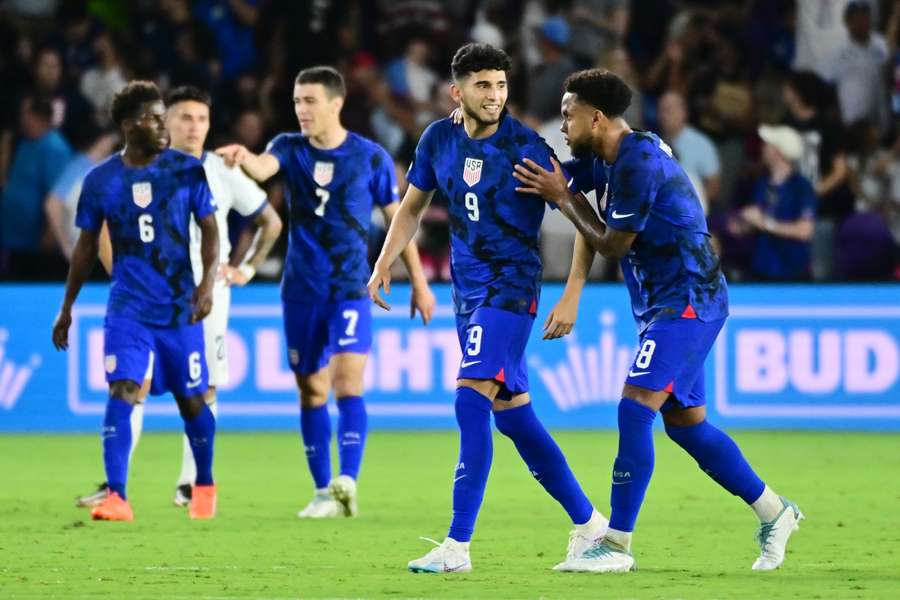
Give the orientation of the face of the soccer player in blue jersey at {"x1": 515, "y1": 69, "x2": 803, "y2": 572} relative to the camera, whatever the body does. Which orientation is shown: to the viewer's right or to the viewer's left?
to the viewer's left

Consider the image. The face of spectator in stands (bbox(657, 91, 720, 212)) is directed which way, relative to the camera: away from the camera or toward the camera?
toward the camera

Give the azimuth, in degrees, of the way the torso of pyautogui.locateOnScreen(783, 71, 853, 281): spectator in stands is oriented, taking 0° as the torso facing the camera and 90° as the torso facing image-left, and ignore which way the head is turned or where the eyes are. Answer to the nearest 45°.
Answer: approximately 90°

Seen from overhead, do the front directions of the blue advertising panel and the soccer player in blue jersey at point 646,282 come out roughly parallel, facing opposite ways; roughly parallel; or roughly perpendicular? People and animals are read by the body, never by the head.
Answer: roughly perpendicular

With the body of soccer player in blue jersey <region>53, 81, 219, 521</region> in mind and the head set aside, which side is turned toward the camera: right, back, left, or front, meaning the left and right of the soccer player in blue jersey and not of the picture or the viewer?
front

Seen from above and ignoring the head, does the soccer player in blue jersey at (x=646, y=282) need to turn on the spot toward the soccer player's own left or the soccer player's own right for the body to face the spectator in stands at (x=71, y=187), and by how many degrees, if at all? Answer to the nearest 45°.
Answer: approximately 45° to the soccer player's own right

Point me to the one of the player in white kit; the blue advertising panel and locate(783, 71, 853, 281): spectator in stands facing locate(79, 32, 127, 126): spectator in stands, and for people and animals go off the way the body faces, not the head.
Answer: locate(783, 71, 853, 281): spectator in stands

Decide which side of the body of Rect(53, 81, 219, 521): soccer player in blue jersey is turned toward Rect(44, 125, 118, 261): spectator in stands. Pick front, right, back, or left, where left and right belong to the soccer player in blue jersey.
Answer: back
